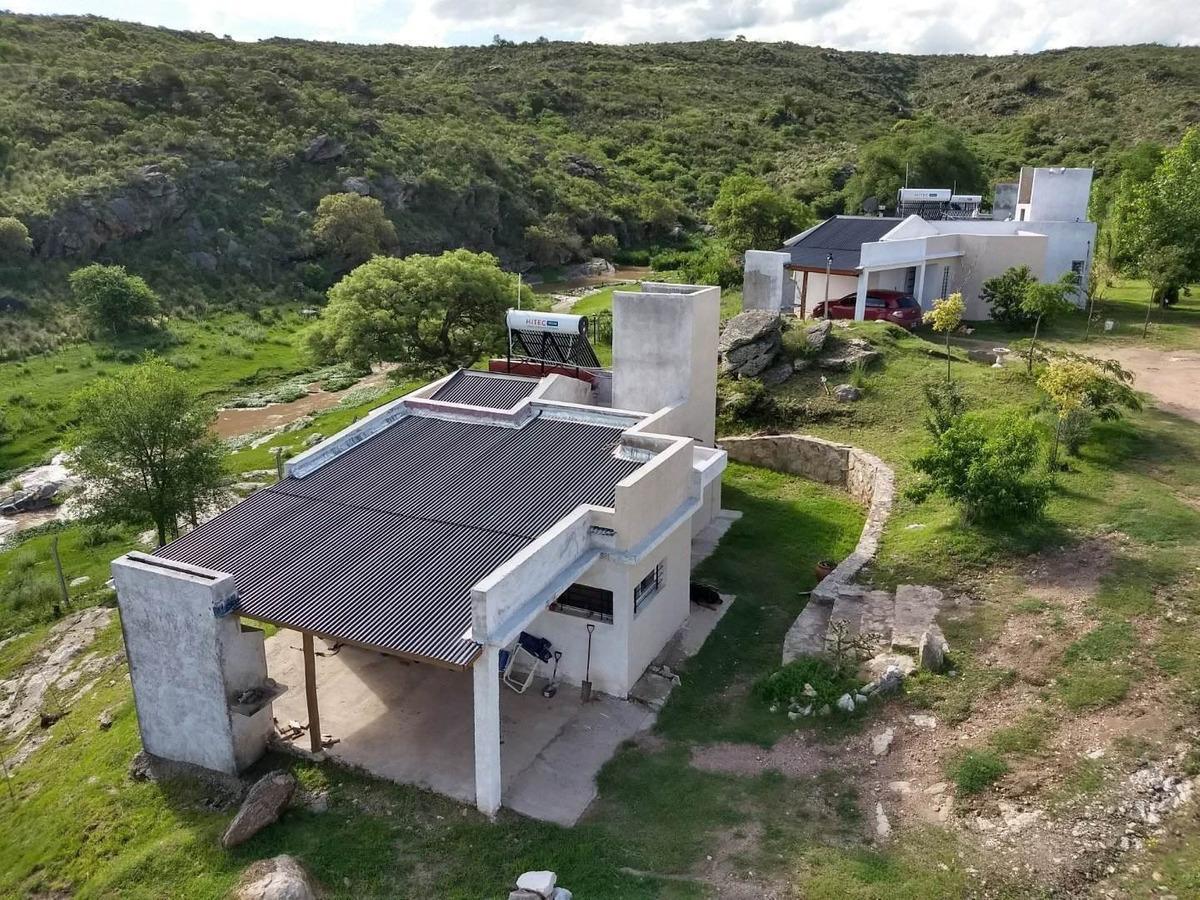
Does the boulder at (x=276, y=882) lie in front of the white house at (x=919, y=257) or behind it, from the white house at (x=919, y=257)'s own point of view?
in front

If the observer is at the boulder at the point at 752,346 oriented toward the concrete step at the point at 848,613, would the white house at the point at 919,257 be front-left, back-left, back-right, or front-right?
back-left

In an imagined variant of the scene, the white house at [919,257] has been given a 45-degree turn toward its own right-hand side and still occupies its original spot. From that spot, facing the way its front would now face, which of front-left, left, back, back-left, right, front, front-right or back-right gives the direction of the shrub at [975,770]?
front-left

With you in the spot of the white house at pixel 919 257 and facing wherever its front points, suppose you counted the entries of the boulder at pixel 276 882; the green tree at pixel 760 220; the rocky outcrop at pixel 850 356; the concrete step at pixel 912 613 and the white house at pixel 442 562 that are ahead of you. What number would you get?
4

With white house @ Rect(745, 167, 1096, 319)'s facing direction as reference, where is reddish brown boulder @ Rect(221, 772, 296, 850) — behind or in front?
in front

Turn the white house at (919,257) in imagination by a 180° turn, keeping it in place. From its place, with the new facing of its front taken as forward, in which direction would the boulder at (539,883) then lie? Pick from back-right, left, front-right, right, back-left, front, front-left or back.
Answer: back

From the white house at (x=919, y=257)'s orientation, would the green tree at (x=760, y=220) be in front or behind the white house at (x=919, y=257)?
behind

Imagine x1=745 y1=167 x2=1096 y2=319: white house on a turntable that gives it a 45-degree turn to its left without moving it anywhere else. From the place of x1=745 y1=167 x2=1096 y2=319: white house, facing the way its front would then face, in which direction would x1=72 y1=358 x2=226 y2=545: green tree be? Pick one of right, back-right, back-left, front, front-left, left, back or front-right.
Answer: right

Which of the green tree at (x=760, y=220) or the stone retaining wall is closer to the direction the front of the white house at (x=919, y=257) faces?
the stone retaining wall

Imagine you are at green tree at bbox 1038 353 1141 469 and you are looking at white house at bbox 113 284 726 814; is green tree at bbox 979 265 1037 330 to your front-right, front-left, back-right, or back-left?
back-right

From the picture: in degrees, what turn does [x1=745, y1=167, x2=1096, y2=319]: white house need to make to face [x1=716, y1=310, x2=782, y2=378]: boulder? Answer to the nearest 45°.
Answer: approximately 45° to its right

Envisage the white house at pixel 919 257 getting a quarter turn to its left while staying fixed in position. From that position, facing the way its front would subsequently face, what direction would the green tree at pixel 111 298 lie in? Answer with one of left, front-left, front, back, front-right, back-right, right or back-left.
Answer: back

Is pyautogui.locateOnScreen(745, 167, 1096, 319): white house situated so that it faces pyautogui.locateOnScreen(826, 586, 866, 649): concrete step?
yes

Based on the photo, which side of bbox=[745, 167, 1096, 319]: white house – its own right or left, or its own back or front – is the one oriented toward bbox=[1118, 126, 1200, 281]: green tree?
left

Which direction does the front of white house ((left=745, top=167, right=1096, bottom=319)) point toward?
toward the camera

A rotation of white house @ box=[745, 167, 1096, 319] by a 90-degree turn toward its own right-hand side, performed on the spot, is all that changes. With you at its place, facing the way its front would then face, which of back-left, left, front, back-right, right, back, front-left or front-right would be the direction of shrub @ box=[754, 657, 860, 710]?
left

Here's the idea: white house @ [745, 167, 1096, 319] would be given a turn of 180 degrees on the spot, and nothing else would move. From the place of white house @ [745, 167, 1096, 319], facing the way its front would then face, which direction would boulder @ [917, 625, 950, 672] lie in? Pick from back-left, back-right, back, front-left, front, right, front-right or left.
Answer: back
